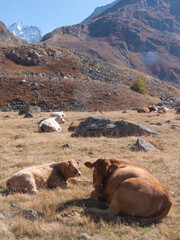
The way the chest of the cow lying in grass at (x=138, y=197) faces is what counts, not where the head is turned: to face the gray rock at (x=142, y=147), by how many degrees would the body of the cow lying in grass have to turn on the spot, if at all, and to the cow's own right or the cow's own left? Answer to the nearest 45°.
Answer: approximately 45° to the cow's own right

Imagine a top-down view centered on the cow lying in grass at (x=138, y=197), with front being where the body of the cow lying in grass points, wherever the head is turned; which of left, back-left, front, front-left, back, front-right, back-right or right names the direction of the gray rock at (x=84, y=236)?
left

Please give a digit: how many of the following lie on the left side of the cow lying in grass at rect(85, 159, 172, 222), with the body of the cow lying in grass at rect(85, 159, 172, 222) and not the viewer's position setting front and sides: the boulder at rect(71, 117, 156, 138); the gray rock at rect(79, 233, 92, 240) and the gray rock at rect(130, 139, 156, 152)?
1

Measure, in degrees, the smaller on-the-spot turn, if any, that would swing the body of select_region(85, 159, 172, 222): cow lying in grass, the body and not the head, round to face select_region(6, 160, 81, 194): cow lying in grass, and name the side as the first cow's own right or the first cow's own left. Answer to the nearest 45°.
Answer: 0° — it already faces it

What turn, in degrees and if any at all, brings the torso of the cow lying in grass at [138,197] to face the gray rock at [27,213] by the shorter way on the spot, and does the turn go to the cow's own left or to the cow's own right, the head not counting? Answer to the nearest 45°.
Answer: approximately 45° to the cow's own left

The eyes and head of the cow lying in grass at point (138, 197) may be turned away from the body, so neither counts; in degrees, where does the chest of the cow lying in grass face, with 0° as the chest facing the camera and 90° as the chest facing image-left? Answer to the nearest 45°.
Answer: approximately 135°

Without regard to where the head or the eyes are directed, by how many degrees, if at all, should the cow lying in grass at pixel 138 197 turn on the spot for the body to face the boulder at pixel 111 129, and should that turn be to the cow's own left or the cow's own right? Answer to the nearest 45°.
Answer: approximately 45° to the cow's own right
